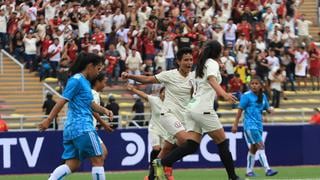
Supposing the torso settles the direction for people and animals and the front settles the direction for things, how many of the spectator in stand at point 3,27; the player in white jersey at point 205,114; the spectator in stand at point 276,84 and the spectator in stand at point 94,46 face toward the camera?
3

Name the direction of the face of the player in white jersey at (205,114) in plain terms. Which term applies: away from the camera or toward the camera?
away from the camera

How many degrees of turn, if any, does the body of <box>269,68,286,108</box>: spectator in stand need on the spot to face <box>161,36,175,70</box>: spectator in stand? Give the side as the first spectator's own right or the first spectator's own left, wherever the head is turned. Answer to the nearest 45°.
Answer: approximately 90° to the first spectator's own right

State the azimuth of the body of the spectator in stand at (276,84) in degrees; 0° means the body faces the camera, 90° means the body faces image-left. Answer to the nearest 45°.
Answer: approximately 0°

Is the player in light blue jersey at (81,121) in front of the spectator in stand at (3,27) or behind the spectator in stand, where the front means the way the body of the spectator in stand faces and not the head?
in front

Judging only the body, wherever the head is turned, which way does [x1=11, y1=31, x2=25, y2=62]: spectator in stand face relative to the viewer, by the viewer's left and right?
facing the viewer and to the right of the viewer

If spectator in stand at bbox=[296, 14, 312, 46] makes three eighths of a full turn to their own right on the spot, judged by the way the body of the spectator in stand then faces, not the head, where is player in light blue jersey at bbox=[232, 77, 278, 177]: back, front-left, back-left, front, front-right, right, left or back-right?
back-left

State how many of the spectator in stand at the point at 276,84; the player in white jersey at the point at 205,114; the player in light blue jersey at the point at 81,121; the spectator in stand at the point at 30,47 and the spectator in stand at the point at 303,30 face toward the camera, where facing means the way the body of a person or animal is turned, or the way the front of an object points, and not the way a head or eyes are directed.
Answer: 3

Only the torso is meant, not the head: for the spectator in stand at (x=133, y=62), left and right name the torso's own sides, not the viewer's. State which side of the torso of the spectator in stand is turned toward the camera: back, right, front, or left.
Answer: front

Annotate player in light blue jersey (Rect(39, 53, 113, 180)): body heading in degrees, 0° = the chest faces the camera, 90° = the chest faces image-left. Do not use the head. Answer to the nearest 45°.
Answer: approximately 270°
